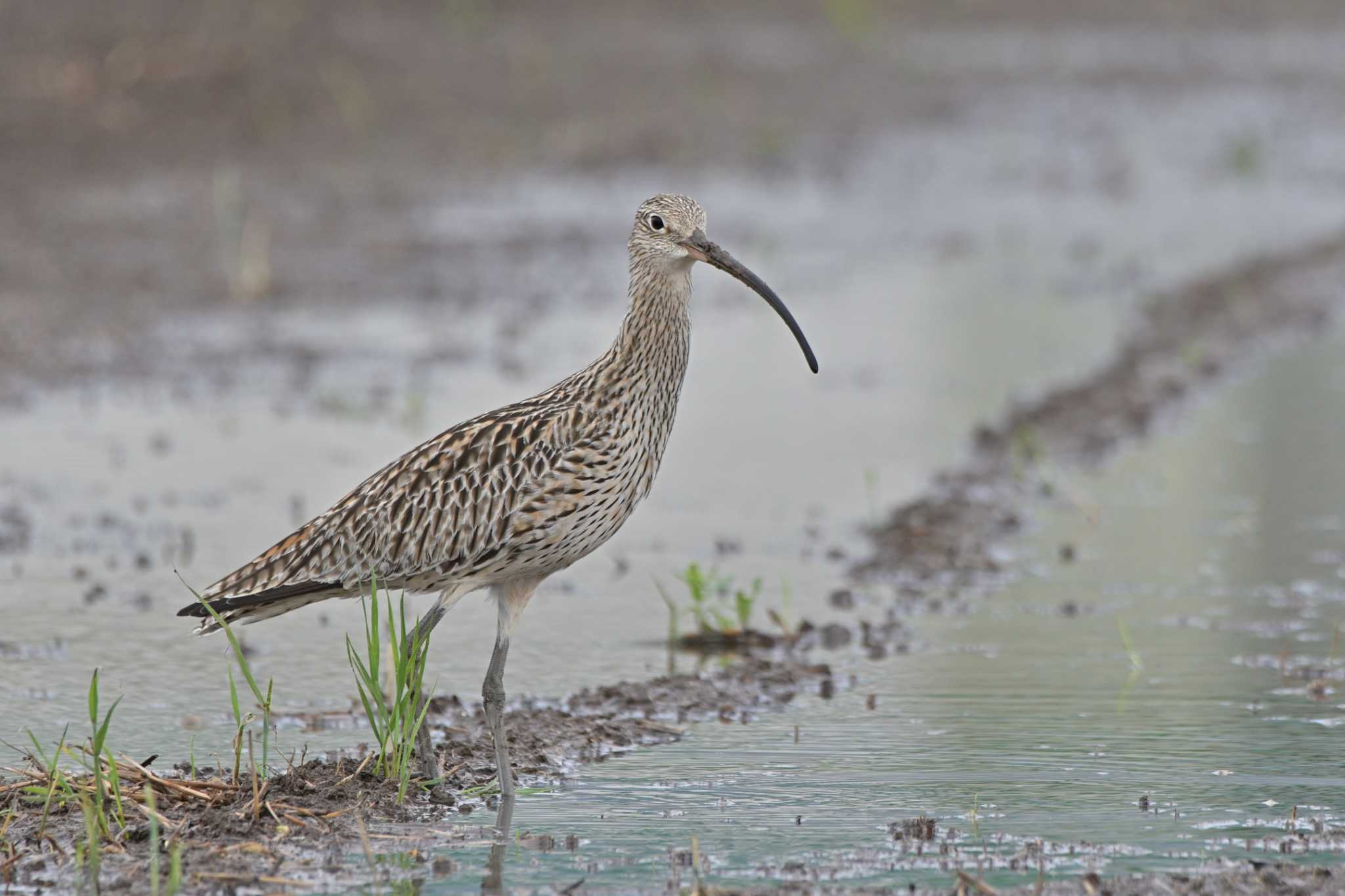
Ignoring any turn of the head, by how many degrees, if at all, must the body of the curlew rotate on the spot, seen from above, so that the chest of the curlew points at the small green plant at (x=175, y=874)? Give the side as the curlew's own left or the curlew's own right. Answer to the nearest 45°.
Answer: approximately 135° to the curlew's own right

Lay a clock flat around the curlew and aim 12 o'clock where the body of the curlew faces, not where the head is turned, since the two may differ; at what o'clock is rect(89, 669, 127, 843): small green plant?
The small green plant is roughly at 5 o'clock from the curlew.

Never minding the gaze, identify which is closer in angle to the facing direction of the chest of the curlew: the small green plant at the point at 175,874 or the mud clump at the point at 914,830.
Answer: the mud clump

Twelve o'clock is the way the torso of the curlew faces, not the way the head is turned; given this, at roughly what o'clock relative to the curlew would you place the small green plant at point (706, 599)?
The small green plant is roughly at 10 o'clock from the curlew.

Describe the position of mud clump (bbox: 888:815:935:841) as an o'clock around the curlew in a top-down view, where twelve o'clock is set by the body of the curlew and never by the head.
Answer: The mud clump is roughly at 1 o'clock from the curlew.

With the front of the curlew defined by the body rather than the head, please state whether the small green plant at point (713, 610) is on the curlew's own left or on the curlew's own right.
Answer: on the curlew's own left

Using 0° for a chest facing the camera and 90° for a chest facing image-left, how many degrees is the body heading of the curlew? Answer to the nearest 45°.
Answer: approximately 270°

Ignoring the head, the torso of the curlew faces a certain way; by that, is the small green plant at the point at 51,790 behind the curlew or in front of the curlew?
behind
